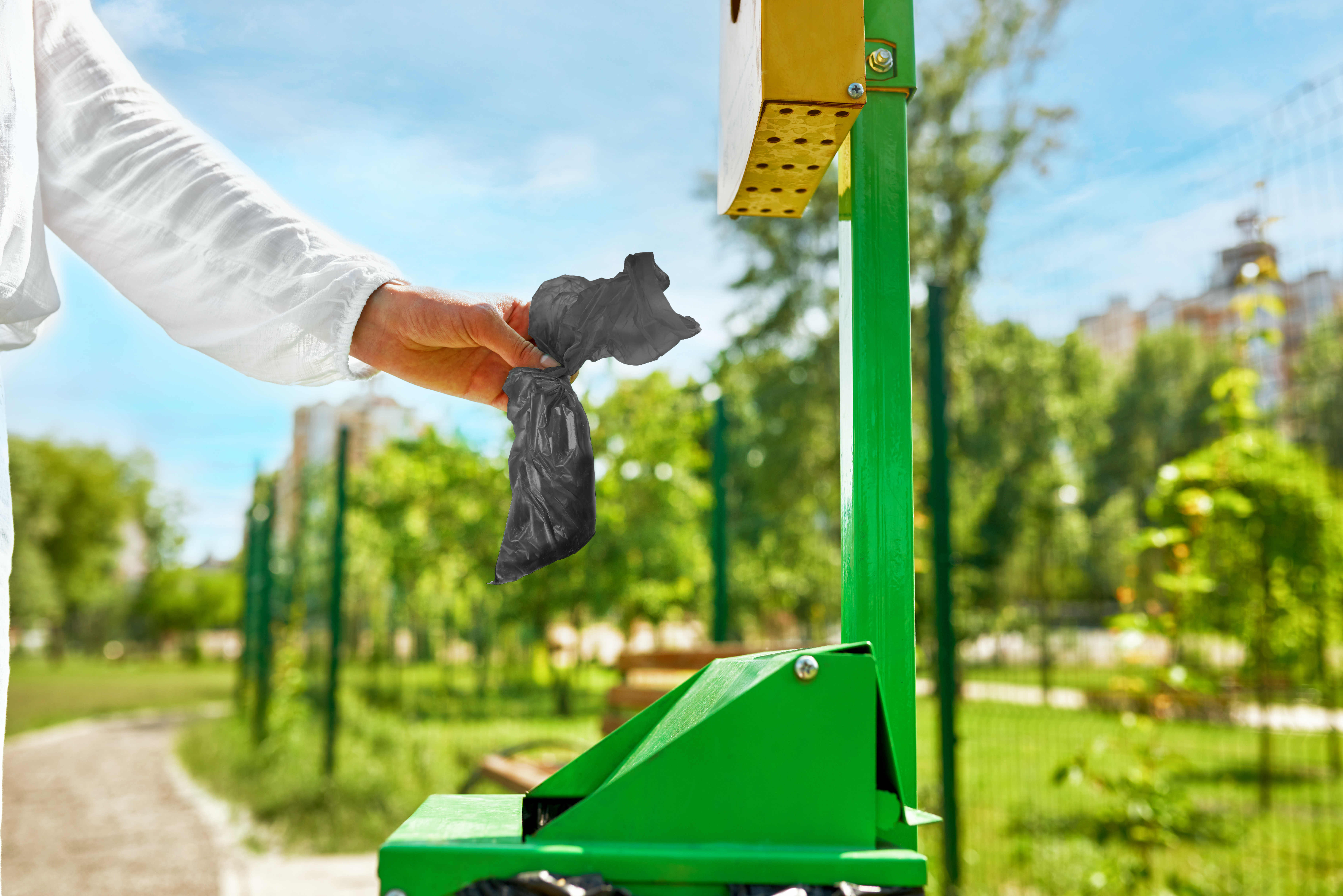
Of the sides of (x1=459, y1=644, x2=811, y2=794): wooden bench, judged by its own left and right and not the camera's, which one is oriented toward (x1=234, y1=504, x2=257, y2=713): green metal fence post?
right

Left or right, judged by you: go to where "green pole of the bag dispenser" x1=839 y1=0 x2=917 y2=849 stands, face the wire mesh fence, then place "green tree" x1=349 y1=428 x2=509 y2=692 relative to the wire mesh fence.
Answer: left

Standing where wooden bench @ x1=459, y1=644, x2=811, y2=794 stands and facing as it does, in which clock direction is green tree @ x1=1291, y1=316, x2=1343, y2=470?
The green tree is roughly at 8 o'clock from the wooden bench.

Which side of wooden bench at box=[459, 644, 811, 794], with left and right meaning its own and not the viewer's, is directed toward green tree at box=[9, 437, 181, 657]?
right

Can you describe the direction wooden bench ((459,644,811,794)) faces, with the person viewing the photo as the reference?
facing the viewer and to the left of the viewer

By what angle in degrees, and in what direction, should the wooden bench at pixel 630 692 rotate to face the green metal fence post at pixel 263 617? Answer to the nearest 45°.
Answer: approximately 90° to its right

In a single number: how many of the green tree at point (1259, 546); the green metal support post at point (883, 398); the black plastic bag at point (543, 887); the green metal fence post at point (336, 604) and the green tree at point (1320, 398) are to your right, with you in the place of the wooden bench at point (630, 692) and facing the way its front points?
1

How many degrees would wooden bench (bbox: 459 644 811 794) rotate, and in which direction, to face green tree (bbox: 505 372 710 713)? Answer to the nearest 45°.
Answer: approximately 135° to its right

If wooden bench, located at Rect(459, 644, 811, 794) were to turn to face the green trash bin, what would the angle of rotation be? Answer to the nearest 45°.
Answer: approximately 45° to its left

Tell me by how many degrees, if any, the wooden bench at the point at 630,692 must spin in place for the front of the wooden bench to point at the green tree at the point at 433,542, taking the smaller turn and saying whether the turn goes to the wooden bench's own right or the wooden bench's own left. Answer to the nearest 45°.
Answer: approximately 135° to the wooden bench's own right

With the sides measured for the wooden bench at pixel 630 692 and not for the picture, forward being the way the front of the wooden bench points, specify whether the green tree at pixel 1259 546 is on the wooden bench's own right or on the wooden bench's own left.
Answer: on the wooden bench's own left

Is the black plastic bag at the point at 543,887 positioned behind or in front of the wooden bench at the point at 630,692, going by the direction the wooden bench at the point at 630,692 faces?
in front
